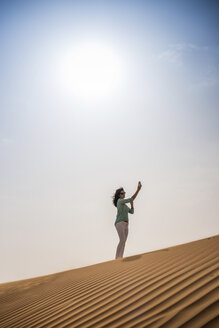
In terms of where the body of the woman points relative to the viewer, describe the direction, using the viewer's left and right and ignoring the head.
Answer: facing to the right of the viewer
